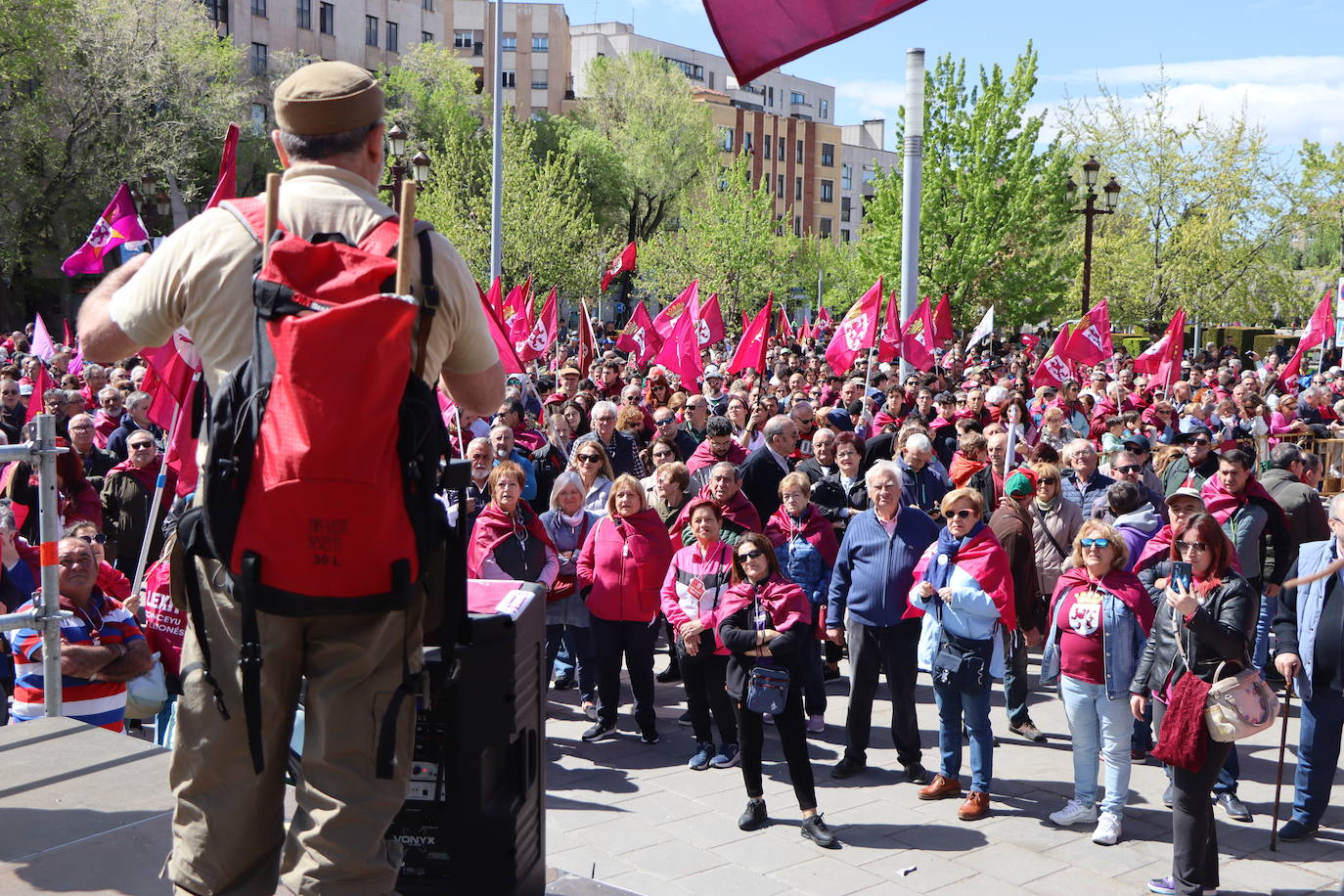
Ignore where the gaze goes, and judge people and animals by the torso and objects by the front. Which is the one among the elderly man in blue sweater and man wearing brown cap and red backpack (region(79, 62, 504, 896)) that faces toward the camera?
the elderly man in blue sweater

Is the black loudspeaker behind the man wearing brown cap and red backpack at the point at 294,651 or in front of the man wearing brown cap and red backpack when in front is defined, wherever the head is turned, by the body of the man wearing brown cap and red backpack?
in front

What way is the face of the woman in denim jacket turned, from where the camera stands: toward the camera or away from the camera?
toward the camera

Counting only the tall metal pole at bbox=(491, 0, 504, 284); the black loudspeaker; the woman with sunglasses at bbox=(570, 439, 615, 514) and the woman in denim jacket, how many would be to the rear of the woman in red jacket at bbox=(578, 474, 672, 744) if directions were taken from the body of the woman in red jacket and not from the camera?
2

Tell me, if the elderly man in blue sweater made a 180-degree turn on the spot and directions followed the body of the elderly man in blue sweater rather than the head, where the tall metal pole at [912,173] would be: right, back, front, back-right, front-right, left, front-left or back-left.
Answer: front

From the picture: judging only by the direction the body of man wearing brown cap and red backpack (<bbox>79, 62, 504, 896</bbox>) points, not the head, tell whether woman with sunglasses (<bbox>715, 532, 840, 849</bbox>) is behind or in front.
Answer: in front

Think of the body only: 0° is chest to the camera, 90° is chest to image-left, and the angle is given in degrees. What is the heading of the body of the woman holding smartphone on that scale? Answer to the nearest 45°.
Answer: approximately 45°

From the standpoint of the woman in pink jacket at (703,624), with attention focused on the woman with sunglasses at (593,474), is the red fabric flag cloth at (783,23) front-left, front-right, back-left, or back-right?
back-left

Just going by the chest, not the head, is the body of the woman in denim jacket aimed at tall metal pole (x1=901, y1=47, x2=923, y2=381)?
no

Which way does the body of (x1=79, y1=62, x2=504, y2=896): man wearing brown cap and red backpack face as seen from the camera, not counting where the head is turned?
away from the camera

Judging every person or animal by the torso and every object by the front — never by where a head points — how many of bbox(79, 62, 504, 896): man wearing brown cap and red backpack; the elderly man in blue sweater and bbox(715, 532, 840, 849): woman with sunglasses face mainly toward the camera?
2

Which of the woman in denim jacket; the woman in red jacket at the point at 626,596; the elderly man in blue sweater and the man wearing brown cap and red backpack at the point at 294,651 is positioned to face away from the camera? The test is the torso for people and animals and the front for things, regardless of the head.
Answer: the man wearing brown cap and red backpack

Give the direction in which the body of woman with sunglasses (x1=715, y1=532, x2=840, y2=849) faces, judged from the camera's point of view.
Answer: toward the camera

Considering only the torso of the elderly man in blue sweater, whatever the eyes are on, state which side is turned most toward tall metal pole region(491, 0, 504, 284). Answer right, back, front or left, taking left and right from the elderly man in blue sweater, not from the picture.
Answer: back

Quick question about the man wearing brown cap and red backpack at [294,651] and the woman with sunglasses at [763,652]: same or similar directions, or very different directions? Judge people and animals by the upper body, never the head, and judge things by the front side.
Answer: very different directions

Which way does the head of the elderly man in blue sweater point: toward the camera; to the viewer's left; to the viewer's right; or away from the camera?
toward the camera

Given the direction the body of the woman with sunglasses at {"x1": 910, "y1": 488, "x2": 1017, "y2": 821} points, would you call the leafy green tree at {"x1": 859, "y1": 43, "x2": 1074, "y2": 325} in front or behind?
behind

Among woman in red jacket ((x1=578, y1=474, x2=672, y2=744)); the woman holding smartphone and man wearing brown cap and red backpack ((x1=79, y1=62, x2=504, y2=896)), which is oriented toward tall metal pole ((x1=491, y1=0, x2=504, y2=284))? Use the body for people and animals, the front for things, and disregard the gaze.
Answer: the man wearing brown cap and red backpack

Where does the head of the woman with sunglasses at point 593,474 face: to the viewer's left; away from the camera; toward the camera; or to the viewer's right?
toward the camera

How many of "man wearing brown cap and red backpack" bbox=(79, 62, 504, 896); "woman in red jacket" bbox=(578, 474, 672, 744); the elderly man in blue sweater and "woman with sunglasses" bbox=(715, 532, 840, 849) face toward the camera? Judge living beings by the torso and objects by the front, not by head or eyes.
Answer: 3

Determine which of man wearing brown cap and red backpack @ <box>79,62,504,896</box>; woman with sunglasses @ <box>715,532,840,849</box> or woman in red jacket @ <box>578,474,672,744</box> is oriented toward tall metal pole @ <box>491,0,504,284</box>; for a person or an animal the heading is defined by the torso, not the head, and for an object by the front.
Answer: the man wearing brown cap and red backpack

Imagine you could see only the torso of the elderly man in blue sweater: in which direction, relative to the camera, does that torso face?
toward the camera

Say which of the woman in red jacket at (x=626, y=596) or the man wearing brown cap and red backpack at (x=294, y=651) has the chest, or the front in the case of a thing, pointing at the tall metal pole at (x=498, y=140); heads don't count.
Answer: the man wearing brown cap and red backpack
